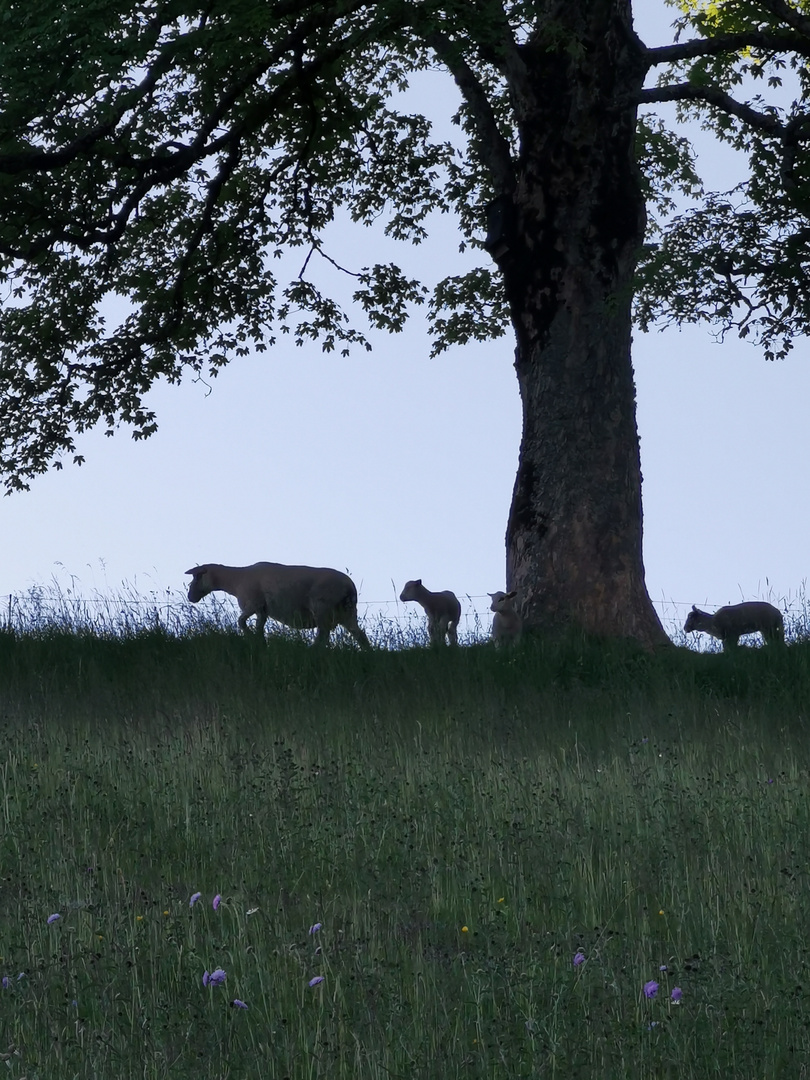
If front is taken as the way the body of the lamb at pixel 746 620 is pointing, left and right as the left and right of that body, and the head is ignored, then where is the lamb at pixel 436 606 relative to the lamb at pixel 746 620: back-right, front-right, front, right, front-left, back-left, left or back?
front

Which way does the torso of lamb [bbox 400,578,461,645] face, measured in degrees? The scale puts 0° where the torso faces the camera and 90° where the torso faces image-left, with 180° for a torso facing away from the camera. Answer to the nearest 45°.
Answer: approximately 45°

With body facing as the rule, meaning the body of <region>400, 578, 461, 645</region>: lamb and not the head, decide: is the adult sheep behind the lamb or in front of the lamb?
in front

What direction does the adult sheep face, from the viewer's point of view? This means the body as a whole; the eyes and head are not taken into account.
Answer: to the viewer's left

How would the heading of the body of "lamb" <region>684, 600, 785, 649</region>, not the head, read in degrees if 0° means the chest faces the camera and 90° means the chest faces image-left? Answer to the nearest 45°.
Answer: approximately 90°

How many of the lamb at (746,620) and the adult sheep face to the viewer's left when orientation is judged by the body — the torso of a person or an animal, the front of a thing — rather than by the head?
2

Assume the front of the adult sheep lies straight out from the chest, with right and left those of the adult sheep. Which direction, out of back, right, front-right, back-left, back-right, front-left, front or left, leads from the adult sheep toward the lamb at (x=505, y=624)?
back-left
